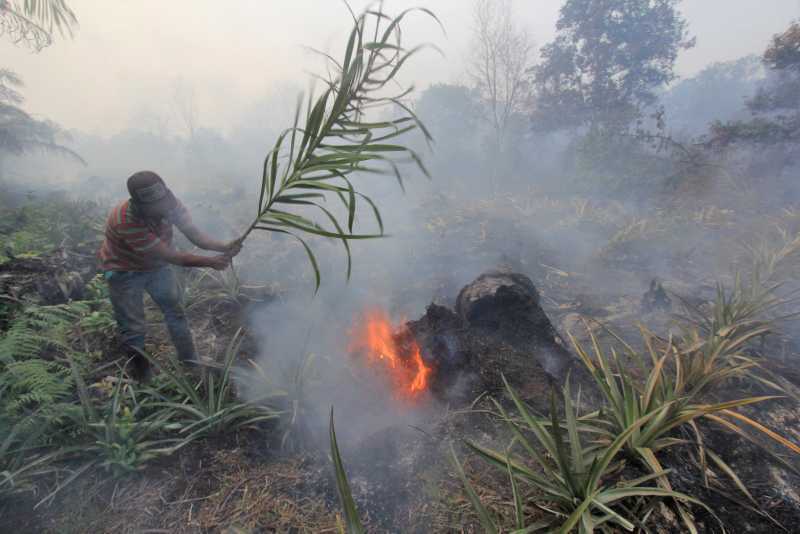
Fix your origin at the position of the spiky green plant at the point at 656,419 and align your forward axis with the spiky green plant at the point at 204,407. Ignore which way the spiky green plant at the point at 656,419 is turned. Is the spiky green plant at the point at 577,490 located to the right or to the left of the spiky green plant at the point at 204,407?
left

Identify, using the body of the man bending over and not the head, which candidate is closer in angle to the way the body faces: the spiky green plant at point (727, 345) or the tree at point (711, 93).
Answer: the spiky green plant

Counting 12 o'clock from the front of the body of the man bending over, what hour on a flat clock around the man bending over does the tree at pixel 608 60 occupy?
The tree is roughly at 10 o'clock from the man bending over.

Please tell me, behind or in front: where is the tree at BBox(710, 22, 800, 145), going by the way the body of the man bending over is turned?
in front

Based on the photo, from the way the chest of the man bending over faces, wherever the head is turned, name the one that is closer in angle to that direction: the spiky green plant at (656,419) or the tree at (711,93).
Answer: the spiky green plant

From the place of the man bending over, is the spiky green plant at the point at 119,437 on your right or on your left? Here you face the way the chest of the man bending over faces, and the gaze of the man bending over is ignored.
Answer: on your right

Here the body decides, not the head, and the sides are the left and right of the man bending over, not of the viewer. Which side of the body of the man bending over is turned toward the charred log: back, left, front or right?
front

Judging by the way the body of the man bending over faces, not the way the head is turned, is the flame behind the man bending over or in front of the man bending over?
in front

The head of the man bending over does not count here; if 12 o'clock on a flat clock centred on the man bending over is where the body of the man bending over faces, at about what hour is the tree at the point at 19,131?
The tree is roughly at 7 o'clock from the man bending over.

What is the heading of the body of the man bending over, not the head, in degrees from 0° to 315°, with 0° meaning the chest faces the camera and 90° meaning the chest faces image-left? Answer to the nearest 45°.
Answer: approximately 315°

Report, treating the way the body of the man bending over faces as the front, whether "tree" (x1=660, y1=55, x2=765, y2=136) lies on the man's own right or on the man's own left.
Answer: on the man's own left

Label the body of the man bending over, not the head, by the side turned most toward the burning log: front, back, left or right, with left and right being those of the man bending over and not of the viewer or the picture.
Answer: front
